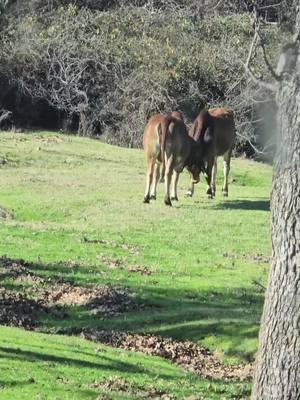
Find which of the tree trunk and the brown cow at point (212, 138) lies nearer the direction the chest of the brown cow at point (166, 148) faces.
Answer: the brown cow

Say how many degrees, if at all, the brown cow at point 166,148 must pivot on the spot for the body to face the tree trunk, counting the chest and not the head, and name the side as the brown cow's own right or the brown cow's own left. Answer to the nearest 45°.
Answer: approximately 135° to the brown cow's own right

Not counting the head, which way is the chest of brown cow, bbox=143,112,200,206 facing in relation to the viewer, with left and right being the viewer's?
facing away from the viewer and to the right of the viewer

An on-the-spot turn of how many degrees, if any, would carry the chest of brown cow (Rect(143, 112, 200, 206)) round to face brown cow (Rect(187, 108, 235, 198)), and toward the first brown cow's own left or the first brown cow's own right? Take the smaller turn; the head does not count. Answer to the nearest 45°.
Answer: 0° — it already faces it
